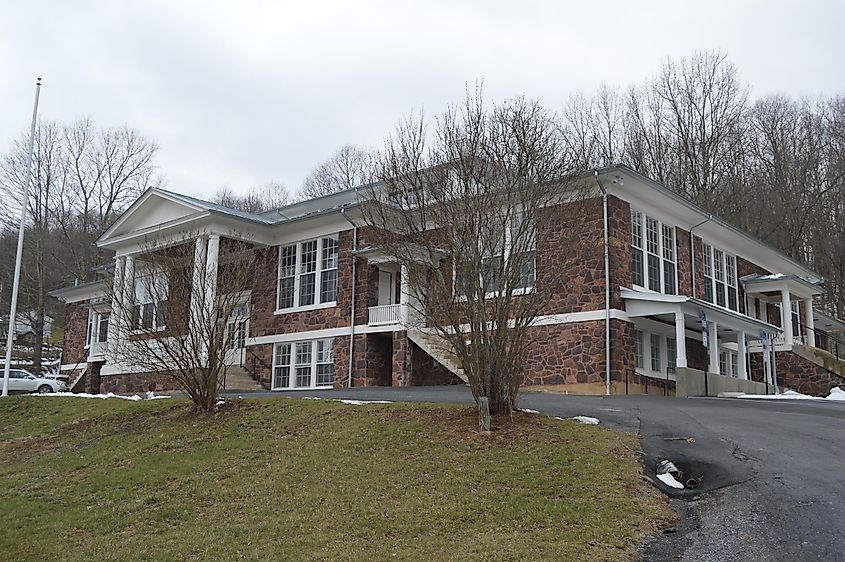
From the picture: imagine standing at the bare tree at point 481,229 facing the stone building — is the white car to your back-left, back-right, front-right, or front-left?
front-left

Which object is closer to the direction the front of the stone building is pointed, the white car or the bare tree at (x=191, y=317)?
the bare tree

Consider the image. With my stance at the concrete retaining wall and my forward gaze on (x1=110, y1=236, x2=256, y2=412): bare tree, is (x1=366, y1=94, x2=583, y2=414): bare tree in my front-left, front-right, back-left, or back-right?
front-left

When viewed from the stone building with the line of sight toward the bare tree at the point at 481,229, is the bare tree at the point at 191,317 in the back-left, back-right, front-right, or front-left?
front-right

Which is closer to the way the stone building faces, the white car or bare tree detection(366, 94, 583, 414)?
the bare tree

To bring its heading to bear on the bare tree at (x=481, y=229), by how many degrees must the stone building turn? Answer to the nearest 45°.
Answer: approximately 45° to its left

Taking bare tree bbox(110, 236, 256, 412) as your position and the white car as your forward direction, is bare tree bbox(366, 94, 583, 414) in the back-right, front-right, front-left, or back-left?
back-right

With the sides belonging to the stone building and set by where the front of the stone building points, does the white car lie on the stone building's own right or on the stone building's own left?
on the stone building's own right
